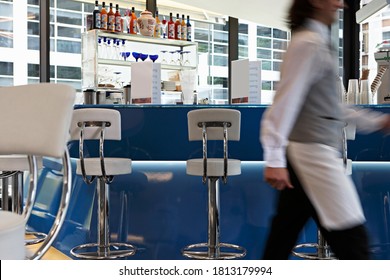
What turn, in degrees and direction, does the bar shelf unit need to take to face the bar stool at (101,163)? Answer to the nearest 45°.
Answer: approximately 45° to its right

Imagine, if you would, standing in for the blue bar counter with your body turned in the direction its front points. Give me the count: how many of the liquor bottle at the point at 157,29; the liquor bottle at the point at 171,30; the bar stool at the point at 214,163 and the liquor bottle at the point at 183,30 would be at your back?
3

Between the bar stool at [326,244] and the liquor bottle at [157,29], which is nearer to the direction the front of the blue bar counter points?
the bar stool

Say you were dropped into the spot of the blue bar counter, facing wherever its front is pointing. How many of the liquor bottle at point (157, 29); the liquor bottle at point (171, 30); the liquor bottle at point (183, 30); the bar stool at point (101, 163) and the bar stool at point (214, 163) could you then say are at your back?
3

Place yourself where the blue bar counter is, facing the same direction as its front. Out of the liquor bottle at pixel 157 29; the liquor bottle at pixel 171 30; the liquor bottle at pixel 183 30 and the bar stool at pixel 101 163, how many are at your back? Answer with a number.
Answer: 3

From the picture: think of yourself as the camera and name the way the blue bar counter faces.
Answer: facing the viewer

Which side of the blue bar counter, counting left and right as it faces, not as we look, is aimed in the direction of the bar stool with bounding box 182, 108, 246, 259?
front

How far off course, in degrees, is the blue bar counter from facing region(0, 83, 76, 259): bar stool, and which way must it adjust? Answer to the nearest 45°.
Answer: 0° — it already faces it

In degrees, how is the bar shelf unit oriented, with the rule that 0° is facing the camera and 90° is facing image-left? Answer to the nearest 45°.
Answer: approximately 315°

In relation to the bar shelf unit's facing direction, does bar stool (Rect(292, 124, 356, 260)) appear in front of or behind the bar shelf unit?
in front

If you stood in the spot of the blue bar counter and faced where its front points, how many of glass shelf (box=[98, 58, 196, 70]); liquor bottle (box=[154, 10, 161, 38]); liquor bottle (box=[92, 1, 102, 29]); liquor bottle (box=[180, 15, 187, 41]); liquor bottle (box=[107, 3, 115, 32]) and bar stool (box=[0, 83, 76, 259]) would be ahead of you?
1

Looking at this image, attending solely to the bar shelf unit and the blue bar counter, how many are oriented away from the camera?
0

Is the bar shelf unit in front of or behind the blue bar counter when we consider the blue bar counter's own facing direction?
behind

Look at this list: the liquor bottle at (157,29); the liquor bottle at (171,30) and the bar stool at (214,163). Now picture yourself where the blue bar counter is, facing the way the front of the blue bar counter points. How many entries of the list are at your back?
2

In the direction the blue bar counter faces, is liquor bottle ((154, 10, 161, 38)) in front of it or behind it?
behind
